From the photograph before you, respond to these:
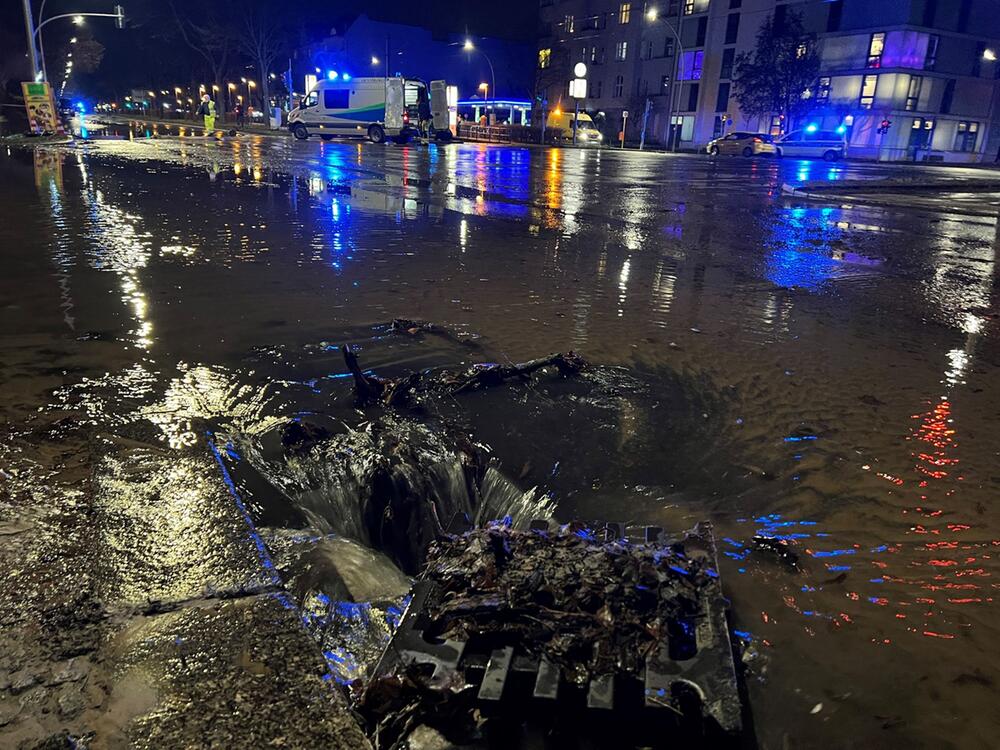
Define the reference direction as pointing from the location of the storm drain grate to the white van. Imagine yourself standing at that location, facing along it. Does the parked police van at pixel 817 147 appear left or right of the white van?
right

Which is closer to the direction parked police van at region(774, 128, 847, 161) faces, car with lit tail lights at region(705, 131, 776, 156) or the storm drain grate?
the car with lit tail lights

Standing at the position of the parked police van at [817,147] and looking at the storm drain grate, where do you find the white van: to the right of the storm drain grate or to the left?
right

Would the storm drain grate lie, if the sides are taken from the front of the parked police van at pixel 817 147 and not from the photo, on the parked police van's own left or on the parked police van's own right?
on the parked police van's own left

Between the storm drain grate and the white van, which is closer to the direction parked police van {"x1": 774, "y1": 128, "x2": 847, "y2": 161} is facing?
the white van

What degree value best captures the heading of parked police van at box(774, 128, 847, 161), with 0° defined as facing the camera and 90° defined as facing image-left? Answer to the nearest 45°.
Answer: approximately 90°
